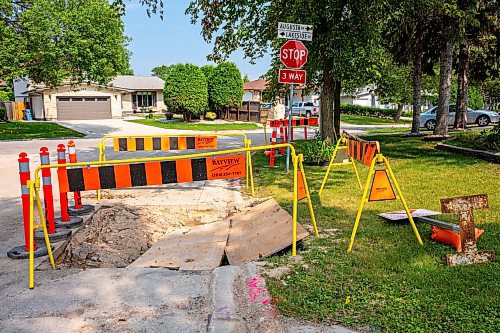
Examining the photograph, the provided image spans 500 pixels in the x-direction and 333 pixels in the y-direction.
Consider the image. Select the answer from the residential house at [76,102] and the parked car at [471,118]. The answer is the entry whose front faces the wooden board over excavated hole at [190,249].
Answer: the residential house

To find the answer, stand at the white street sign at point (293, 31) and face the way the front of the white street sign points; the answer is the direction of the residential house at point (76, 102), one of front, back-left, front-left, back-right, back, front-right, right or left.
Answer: back-right

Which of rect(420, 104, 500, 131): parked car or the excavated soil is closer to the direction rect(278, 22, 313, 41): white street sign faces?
the excavated soil

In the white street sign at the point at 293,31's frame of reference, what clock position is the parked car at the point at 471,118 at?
The parked car is roughly at 7 o'clock from the white street sign.

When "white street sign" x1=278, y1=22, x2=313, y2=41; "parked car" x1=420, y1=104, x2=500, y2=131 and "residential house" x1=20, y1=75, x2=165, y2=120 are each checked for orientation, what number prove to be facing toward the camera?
2

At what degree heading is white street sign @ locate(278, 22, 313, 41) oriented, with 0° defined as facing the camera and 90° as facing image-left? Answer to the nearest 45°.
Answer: approximately 0°

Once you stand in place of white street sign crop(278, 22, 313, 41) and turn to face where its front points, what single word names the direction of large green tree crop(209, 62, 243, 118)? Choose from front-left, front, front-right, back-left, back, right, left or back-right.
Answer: back

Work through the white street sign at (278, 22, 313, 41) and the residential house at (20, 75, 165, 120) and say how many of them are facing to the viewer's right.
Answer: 0
